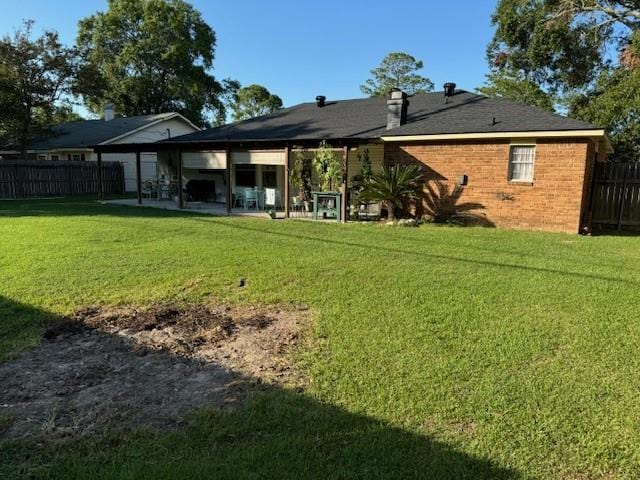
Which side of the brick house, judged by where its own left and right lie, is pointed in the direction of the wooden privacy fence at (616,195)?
right

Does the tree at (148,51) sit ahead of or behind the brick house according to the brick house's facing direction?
ahead

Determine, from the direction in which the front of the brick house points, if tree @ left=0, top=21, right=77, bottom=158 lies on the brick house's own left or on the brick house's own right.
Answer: on the brick house's own left

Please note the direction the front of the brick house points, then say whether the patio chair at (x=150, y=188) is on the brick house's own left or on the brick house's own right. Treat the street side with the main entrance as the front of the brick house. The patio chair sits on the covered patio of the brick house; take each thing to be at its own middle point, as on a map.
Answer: on the brick house's own left

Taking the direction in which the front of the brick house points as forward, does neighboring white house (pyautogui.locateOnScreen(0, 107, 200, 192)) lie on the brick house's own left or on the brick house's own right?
on the brick house's own left

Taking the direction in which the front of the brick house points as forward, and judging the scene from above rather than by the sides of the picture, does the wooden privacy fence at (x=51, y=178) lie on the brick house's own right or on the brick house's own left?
on the brick house's own left

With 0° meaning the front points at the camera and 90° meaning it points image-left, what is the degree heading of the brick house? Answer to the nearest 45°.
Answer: approximately 180°

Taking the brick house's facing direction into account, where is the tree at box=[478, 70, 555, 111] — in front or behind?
in front

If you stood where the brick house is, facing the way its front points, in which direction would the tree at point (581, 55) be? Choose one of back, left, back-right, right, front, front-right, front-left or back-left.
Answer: front-right

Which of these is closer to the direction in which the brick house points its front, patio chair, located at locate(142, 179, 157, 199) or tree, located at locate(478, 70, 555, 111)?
the tree

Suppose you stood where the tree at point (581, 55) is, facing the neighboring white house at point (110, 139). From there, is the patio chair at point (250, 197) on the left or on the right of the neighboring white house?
left
